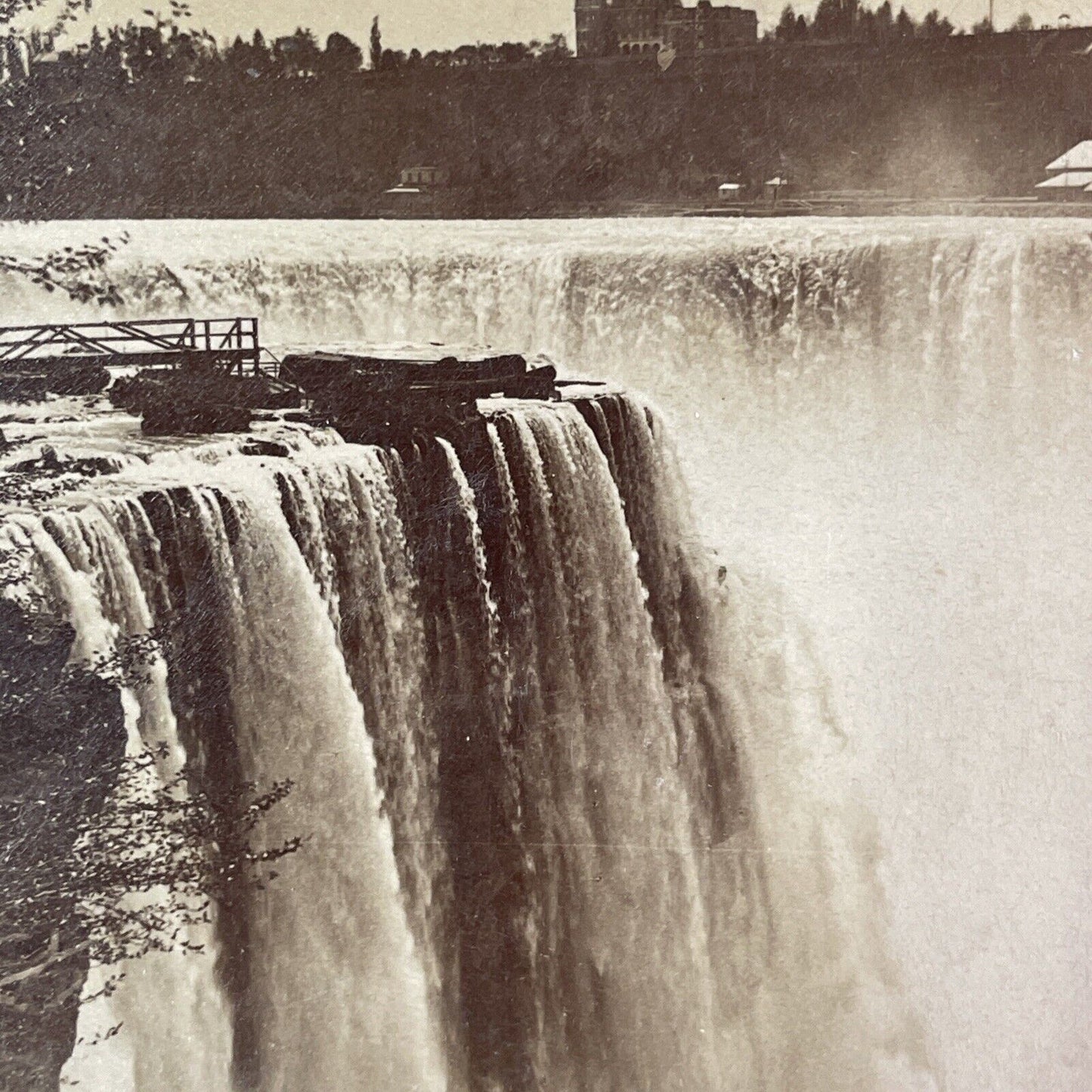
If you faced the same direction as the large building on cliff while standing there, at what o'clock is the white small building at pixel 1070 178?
The white small building is roughly at 9 o'clock from the large building on cliff.

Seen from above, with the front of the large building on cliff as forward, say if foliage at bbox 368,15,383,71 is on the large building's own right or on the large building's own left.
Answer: on the large building's own right

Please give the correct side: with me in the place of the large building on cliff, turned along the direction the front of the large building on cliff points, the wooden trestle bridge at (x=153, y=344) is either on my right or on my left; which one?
on my right

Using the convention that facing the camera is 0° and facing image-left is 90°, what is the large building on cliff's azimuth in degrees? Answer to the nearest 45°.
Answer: approximately 0°
